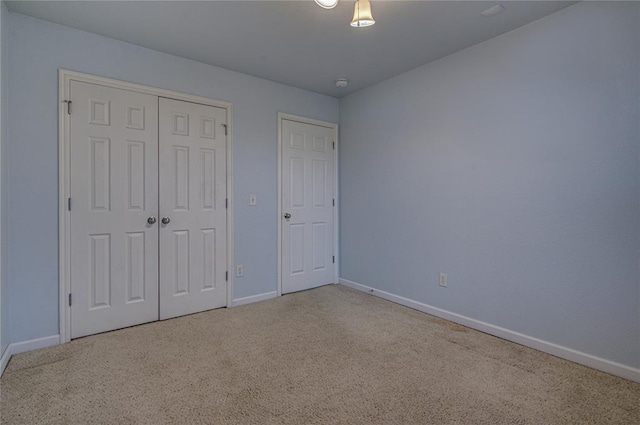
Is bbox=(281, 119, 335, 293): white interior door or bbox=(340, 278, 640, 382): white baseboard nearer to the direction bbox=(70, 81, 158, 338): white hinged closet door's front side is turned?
the white baseboard

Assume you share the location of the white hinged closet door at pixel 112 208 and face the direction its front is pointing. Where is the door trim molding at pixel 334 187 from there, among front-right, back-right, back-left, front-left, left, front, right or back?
front-left

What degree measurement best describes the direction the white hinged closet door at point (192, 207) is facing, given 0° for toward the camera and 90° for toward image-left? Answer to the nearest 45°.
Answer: approximately 315°

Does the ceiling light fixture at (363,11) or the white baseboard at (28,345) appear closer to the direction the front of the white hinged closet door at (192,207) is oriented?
the ceiling light fixture

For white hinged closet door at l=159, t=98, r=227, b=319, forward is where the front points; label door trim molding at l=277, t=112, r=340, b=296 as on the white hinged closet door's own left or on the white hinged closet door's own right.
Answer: on the white hinged closet door's own left

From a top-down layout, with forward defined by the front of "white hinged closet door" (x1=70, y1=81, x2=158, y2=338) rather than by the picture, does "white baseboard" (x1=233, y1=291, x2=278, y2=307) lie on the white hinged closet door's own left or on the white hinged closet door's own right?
on the white hinged closet door's own left

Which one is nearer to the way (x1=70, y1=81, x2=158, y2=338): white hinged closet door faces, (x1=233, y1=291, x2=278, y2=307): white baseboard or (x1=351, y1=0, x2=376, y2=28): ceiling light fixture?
the ceiling light fixture

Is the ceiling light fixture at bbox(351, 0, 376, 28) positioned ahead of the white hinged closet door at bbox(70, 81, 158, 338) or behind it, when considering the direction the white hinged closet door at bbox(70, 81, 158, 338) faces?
ahead
